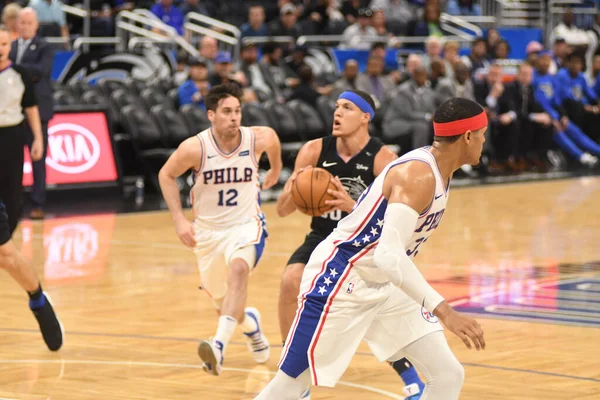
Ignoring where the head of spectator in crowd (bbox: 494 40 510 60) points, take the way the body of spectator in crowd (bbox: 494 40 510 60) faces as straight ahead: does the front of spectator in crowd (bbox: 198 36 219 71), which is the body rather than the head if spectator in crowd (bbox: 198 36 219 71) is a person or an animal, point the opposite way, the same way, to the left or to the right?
the same way

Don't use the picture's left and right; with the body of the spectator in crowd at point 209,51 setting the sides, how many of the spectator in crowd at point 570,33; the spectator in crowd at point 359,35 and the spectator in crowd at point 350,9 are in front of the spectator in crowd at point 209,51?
0

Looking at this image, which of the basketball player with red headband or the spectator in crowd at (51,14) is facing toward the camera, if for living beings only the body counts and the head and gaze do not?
the spectator in crowd

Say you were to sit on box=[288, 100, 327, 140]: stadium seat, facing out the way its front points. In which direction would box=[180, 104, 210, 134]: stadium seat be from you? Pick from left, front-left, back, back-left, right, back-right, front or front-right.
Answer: right

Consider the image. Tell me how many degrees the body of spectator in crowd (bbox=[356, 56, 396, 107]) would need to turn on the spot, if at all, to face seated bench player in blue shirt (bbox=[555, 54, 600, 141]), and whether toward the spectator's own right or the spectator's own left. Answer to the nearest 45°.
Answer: approximately 135° to the spectator's own left

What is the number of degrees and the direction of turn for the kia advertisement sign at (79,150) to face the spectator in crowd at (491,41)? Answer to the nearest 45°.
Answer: approximately 135° to its left

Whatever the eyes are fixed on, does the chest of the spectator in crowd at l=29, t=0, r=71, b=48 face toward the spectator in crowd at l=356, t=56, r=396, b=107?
no

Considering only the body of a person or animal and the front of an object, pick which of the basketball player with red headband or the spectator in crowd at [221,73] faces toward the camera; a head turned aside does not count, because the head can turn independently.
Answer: the spectator in crowd

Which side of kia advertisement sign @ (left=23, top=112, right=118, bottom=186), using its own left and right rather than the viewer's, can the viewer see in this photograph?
front

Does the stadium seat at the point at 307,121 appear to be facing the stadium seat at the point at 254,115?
no

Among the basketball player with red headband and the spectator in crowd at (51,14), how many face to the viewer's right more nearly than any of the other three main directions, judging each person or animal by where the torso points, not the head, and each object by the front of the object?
1

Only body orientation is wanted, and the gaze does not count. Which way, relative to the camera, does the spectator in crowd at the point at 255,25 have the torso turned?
toward the camera

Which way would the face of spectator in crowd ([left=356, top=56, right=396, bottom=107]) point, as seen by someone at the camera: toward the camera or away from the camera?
toward the camera

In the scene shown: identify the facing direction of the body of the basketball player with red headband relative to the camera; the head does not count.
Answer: to the viewer's right

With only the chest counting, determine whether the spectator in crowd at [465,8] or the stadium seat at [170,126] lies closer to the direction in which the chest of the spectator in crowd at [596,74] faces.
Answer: the stadium seat

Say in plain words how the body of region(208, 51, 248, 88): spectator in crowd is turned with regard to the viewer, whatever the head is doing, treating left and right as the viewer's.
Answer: facing the viewer

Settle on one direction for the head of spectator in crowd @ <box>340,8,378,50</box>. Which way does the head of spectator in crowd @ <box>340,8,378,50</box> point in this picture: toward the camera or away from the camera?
toward the camera

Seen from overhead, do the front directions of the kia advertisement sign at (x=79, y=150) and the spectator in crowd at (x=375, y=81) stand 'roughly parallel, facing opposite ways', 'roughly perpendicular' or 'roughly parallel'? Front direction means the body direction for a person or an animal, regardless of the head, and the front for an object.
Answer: roughly parallel
